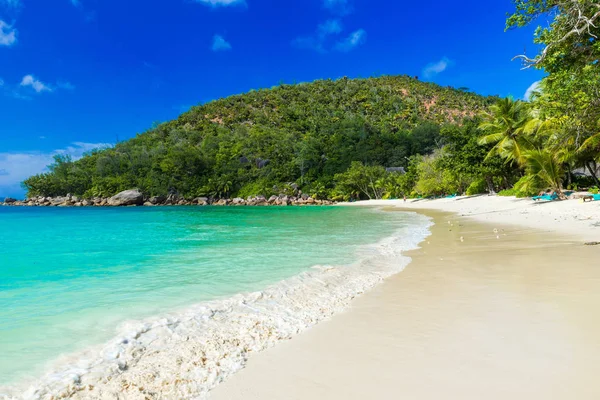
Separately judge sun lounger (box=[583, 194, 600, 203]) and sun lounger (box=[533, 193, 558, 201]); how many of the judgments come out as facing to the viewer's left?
2

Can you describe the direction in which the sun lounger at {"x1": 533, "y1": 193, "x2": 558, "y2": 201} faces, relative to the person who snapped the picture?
facing to the left of the viewer

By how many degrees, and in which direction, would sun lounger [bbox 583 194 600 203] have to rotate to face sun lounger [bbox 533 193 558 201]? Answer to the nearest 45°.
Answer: approximately 45° to its right

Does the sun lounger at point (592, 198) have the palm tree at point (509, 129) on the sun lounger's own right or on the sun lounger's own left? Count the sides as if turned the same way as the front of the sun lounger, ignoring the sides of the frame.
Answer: on the sun lounger's own right

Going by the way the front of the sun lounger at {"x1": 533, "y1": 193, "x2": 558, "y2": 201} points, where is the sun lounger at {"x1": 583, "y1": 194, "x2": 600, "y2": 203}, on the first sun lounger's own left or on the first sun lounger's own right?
on the first sun lounger's own left

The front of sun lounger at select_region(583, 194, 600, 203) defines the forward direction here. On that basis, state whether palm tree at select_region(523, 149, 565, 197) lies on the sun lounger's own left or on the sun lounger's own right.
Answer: on the sun lounger's own right

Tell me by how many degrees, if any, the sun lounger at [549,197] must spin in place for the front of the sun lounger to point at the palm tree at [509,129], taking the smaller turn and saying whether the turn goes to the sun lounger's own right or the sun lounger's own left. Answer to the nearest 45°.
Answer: approximately 90° to the sun lounger's own right

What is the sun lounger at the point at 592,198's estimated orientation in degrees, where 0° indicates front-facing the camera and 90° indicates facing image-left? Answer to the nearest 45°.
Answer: approximately 90°

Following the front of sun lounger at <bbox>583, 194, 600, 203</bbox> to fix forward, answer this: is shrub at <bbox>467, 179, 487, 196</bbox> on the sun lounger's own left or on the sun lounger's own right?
on the sun lounger's own right
